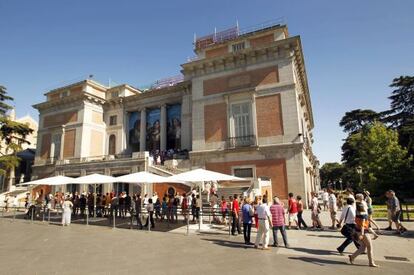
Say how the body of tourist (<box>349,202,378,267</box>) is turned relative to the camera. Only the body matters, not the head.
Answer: to the viewer's right

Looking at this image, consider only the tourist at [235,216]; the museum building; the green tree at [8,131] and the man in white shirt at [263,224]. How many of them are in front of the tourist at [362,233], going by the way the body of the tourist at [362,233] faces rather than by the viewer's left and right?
0

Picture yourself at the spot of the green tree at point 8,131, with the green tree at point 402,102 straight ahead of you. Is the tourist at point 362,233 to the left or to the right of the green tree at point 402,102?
right

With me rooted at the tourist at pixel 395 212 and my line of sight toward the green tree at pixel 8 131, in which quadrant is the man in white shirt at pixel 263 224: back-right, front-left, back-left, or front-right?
front-left

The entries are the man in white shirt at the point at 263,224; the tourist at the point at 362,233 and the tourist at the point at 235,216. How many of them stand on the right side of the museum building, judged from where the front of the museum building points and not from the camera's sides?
0

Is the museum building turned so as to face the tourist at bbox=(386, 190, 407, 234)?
no

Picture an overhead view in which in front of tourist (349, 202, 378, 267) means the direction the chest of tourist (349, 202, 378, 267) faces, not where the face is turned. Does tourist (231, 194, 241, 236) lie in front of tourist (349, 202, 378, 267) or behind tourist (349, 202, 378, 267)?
behind

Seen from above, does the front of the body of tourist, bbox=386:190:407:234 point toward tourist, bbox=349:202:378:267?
no

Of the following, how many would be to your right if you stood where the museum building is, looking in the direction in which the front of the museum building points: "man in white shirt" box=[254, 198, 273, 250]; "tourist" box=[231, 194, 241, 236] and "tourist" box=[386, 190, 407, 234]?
0

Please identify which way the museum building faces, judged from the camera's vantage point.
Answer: facing the viewer and to the left of the viewer
